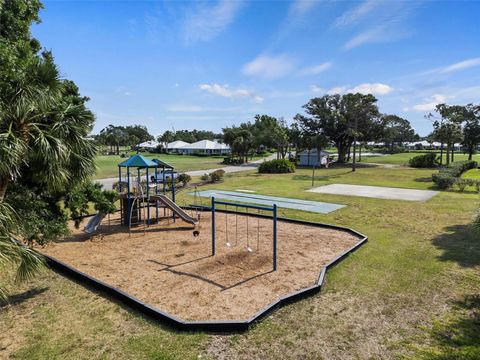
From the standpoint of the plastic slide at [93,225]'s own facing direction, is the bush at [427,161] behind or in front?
behind

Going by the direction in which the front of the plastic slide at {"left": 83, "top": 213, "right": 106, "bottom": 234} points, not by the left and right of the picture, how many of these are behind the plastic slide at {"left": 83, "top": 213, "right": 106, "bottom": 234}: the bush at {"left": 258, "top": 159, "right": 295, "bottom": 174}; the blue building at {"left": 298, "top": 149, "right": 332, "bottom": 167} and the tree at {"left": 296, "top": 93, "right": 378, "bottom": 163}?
3

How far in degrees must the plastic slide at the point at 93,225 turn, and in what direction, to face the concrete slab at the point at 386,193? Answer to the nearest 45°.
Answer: approximately 135° to its left

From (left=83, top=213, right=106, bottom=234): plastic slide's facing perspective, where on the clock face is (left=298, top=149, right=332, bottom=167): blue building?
The blue building is roughly at 6 o'clock from the plastic slide.

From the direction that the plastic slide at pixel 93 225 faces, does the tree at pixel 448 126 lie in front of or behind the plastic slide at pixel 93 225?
behind

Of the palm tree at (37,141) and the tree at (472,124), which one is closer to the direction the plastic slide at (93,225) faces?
the palm tree

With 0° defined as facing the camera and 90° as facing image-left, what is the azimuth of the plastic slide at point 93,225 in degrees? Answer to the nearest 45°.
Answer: approximately 45°

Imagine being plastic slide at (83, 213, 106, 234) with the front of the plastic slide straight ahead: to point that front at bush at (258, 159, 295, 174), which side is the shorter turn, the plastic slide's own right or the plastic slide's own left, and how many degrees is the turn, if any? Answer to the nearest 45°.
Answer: approximately 180°

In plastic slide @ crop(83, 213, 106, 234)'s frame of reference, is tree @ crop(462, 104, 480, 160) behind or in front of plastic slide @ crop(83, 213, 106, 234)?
behind

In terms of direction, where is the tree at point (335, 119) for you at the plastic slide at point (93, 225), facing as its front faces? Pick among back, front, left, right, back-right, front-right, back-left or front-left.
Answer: back
